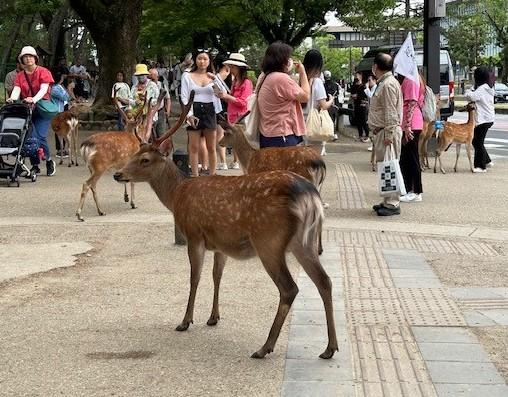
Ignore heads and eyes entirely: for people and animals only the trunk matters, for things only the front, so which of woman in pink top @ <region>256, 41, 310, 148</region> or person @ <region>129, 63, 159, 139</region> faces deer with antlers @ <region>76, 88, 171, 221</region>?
the person

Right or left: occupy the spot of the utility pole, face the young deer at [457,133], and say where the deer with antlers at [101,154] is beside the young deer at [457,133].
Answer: right

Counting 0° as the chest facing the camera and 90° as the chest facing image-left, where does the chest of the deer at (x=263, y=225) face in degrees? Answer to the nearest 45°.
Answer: approximately 135°

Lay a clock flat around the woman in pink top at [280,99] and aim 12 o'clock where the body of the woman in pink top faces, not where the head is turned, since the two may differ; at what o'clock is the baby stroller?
The baby stroller is roughly at 9 o'clock from the woman in pink top.

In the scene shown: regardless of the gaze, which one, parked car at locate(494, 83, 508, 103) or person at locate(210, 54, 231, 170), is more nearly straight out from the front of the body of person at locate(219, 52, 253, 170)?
the person

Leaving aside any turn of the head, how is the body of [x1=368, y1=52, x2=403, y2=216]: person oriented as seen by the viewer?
to the viewer's left

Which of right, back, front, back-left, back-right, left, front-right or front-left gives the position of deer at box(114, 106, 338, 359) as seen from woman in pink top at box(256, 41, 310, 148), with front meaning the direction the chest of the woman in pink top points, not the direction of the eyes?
back-right

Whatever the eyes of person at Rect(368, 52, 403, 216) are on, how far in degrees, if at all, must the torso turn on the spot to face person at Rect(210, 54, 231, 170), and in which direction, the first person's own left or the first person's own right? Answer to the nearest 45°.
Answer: approximately 45° to the first person's own right

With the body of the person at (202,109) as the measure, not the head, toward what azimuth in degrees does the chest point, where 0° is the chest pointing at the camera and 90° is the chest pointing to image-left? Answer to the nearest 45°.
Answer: approximately 0°

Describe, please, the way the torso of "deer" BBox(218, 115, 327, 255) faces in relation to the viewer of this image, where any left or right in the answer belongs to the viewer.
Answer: facing to the left of the viewer
